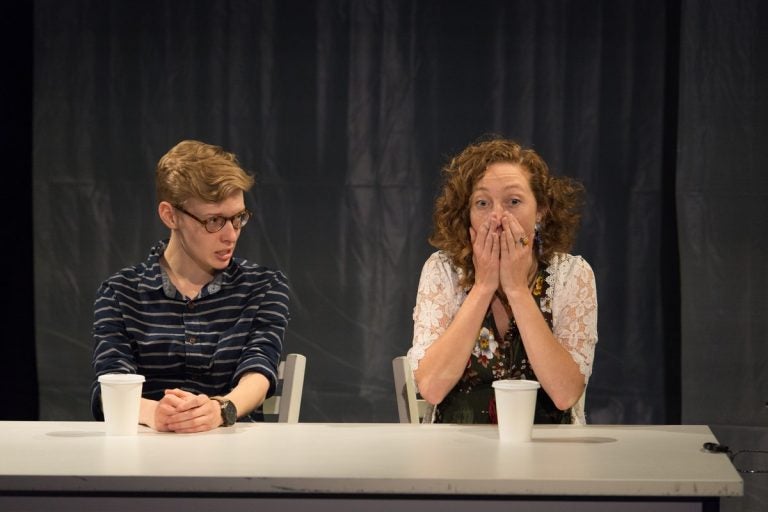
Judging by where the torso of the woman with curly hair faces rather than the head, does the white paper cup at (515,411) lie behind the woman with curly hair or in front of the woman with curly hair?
in front

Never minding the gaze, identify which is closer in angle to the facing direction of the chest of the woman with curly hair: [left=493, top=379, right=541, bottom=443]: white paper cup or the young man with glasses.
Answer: the white paper cup

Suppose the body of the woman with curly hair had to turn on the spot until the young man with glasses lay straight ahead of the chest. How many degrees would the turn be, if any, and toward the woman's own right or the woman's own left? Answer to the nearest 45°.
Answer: approximately 90° to the woman's own right

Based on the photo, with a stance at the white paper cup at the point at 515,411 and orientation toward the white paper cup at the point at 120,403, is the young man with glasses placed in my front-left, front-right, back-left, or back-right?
front-right

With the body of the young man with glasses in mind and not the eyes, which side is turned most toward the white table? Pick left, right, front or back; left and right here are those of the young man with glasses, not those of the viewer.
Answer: front

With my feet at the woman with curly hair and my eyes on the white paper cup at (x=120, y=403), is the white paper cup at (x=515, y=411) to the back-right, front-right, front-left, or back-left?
front-left

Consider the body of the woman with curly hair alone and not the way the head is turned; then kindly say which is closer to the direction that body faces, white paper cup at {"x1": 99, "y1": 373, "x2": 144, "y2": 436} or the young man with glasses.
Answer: the white paper cup

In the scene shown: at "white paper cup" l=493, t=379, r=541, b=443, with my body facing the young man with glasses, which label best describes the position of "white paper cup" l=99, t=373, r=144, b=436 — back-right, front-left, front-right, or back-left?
front-left

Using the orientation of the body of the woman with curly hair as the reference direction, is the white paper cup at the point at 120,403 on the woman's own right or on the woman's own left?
on the woman's own right

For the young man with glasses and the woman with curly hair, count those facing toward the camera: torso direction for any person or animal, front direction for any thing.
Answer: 2

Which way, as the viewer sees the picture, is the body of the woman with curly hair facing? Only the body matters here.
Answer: toward the camera

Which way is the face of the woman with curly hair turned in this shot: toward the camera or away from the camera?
toward the camera

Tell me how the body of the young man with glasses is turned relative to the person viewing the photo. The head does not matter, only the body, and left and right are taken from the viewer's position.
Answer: facing the viewer

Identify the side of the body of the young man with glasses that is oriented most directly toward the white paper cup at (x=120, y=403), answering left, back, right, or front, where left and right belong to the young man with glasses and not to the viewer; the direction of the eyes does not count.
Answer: front

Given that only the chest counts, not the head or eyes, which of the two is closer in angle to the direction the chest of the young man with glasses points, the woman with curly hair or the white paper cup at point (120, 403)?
the white paper cup

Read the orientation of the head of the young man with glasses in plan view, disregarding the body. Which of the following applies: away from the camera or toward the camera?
toward the camera

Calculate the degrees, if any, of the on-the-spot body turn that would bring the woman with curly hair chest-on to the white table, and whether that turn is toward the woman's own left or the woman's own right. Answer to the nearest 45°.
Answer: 0° — they already face it

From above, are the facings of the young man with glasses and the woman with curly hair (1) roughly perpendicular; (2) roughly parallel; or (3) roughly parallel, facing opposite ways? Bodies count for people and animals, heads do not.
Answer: roughly parallel

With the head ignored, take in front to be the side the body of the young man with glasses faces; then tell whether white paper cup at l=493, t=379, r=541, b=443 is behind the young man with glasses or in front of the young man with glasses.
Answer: in front
